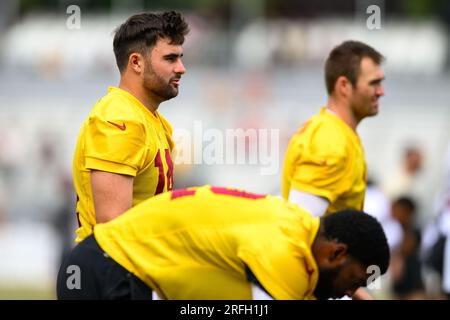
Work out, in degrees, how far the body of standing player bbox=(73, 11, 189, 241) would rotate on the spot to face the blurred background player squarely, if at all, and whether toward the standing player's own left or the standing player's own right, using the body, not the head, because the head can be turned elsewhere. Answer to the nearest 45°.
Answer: approximately 45° to the standing player's own left

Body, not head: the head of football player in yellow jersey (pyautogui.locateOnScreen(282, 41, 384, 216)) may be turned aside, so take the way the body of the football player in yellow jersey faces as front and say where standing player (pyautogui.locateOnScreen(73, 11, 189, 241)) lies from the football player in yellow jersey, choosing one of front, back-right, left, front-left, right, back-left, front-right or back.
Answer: back-right

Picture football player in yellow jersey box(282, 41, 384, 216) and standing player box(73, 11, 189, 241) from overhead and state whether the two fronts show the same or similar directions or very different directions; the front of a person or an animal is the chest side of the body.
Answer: same or similar directions

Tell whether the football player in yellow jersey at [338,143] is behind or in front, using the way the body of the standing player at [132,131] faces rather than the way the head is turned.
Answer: in front

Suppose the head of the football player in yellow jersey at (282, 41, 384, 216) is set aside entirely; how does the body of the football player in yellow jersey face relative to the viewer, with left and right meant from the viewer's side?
facing to the right of the viewer

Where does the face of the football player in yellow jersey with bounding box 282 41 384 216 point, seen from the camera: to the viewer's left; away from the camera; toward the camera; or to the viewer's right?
to the viewer's right

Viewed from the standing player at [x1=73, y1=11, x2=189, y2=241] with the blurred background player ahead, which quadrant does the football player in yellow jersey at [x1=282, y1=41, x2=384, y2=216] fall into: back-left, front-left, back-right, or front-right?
front-right

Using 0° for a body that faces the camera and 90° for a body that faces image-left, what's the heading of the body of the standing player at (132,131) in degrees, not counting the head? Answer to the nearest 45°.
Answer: approximately 270°

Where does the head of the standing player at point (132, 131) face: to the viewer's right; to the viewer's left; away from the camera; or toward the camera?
to the viewer's right

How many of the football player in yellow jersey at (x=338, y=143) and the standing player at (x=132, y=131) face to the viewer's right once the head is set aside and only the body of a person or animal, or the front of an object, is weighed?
2
